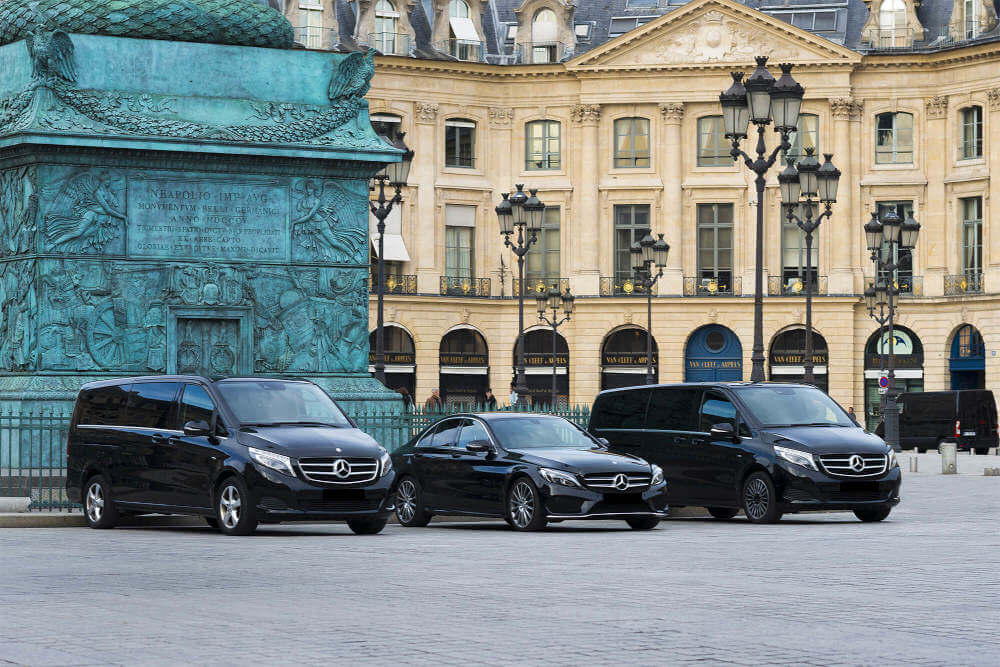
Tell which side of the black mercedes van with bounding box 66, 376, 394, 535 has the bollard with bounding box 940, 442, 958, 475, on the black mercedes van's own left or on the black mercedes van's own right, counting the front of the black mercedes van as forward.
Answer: on the black mercedes van's own left

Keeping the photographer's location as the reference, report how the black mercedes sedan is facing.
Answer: facing the viewer and to the right of the viewer

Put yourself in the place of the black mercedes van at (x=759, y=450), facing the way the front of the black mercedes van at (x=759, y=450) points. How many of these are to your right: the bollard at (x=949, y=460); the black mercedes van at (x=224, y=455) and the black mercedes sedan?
2

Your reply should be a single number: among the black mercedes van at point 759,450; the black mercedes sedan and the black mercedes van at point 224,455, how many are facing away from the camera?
0

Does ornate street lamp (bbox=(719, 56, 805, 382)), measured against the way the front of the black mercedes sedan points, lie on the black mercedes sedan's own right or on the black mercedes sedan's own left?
on the black mercedes sedan's own left

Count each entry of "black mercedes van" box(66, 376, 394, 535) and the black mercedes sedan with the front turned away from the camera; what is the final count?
0

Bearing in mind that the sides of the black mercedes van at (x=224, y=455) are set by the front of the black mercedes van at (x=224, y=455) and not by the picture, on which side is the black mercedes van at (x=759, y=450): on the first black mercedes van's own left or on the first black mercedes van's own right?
on the first black mercedes van's own left

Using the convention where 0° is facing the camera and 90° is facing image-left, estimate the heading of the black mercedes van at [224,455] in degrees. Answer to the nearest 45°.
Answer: approximately 315°

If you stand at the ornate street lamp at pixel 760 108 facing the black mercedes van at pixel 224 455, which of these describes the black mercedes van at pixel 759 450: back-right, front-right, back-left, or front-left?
front-left

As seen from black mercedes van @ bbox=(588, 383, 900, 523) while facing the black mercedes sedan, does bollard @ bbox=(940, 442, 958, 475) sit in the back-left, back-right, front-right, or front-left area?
back-right
